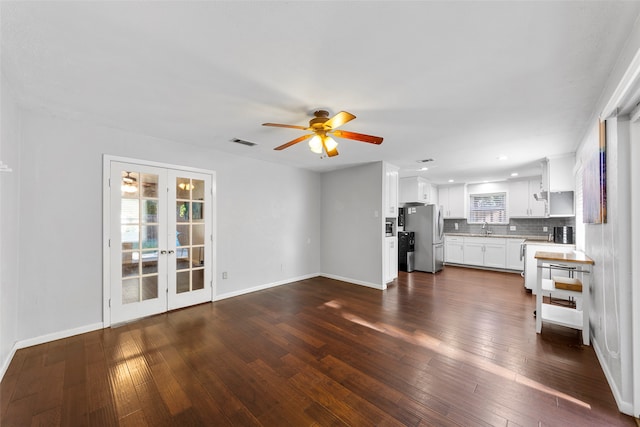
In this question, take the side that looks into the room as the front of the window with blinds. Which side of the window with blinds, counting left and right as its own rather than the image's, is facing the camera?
front

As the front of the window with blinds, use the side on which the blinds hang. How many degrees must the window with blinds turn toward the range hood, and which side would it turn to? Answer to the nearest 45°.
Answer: approximately 45° to its left

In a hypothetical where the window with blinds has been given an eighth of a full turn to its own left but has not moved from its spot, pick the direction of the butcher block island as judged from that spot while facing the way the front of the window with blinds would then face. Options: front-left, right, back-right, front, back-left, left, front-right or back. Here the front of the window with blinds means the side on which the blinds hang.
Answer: front-right

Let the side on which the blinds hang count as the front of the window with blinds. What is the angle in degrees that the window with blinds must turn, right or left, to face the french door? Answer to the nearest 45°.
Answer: approximately 45° to its right

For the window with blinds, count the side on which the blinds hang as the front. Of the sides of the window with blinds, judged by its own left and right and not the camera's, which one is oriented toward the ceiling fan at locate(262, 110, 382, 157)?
front

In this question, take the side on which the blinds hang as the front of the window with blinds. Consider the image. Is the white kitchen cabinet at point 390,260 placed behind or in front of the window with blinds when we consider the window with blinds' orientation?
in front

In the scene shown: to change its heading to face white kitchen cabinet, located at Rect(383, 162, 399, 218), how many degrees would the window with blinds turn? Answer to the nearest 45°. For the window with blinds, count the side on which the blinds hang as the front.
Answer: approximately 45° to its right

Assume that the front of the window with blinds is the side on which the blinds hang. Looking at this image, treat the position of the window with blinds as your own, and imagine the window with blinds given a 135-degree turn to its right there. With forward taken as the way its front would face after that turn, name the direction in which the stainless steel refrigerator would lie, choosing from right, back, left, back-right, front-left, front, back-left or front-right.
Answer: left
